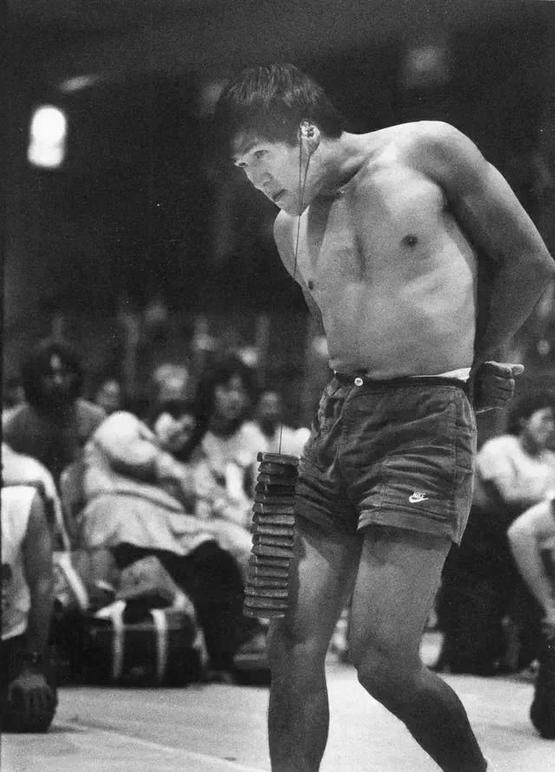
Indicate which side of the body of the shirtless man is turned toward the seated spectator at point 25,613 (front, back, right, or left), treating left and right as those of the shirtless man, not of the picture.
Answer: right

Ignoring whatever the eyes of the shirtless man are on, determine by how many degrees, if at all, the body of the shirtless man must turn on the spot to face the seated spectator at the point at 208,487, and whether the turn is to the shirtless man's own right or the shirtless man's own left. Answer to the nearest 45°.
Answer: approximately 90° to the shirtless man's own right

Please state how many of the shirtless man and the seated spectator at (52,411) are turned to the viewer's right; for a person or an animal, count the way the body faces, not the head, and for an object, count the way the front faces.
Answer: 0

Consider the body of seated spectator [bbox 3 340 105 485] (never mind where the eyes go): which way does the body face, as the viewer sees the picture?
toward the camera

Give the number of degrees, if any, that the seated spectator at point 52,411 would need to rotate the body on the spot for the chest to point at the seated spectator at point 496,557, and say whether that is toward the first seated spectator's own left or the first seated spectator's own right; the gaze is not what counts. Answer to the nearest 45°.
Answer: approximately 90° to the first seated spectator's own left

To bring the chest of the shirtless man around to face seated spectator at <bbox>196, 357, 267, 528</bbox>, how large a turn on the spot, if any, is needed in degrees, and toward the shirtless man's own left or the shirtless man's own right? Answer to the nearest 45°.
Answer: approximately 90° to the shirtless man's own right

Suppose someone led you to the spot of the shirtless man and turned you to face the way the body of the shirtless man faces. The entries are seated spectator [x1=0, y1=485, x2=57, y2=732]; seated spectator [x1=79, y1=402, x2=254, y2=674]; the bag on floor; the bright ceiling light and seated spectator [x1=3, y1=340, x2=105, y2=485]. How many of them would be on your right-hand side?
5

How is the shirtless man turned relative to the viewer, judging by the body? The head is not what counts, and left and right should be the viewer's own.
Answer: facing the viewer and to the left of the viewer
